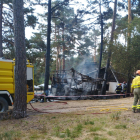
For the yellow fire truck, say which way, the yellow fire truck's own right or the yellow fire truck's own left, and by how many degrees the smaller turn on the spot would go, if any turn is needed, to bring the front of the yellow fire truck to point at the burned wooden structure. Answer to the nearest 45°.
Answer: approximately 180°

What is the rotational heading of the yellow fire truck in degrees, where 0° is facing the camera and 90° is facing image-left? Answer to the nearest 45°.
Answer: approximately 45°

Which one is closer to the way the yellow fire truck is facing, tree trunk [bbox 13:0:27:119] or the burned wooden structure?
the tree trunk
